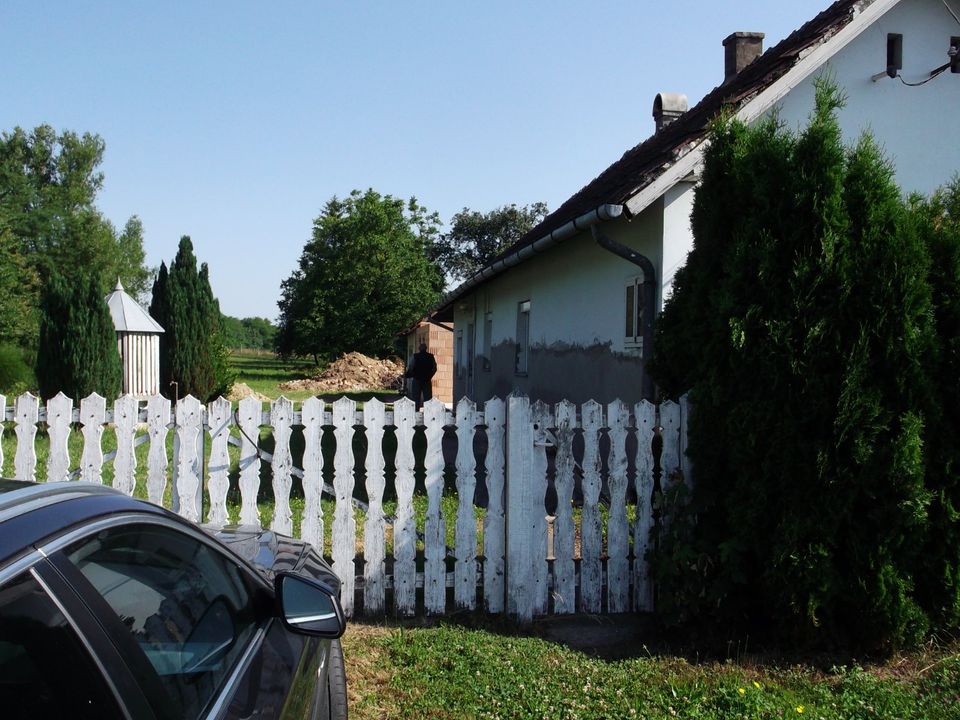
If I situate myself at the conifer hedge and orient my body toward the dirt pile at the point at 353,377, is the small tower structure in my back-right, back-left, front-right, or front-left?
front-left

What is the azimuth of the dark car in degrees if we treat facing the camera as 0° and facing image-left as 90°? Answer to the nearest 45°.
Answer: approximately 225°

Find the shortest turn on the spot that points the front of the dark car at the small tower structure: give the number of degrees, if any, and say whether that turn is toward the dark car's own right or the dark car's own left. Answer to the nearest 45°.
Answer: approximately 45° to the dark car's own left

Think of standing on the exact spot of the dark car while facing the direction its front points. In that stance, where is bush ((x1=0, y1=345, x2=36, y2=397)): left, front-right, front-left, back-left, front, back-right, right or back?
front-left

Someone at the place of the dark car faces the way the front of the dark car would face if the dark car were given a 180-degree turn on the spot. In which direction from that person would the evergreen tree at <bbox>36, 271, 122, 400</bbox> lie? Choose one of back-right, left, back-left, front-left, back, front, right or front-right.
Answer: back-right

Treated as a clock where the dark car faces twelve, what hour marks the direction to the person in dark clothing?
The person in dark clothing is roughly at 11 o'clock from the dark car.

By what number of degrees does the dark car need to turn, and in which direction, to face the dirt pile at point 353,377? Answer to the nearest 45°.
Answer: approximately 45° to its left

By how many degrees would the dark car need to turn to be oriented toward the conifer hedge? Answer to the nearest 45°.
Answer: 0° — it already faces it

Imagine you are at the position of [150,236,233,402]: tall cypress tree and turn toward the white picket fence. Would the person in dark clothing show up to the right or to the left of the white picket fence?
left

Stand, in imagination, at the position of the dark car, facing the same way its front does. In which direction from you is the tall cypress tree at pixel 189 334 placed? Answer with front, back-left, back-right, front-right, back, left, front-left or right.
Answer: front-left

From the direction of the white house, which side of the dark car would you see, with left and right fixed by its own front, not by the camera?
front
